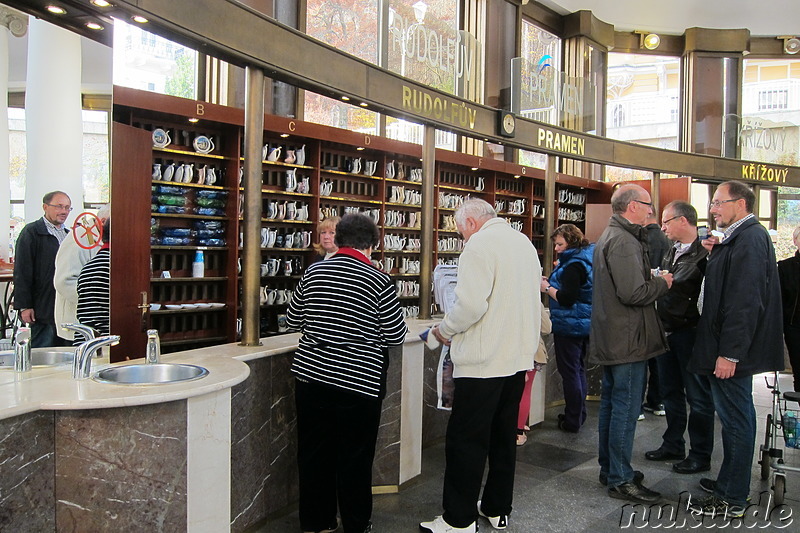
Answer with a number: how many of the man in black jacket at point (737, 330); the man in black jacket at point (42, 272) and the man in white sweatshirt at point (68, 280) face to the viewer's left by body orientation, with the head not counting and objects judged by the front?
1

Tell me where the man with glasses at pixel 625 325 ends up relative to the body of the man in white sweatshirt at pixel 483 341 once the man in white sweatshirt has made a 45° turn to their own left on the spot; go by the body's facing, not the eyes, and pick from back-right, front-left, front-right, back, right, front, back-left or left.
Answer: back-right

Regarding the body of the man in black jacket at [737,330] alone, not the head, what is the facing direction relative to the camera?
to the viewer's left

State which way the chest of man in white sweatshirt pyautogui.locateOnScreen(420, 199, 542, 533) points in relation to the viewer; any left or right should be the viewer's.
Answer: facing away from the viewer and to the left of the viewer

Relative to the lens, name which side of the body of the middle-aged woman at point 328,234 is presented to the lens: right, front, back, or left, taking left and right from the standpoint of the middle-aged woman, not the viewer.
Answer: front

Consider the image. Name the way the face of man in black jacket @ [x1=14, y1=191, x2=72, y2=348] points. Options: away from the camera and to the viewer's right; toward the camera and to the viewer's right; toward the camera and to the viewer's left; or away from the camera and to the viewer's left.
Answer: toward the camera and to the viewer's right

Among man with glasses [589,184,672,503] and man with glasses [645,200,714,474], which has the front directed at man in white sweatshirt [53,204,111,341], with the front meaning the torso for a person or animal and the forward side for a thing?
man with glasses [645,200,714,474]

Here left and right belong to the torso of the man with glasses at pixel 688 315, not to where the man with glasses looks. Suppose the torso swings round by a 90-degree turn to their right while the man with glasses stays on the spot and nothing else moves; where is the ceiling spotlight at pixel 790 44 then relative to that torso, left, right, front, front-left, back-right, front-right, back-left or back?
front-right

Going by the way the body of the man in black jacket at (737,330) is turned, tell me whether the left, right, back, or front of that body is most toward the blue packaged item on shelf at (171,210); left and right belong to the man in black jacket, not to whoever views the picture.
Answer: front

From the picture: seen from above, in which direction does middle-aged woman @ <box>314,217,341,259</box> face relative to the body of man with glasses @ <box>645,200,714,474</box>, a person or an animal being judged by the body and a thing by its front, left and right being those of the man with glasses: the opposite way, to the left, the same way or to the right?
to the left

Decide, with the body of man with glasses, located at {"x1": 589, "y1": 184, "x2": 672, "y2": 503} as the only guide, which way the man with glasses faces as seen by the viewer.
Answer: to the viewer's right

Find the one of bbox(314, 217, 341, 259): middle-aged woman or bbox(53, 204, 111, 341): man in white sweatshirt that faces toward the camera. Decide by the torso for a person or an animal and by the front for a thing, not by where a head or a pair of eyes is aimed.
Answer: the middle-aged woman

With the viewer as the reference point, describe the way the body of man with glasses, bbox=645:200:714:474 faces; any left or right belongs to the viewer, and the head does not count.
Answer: facing the viewer and to the left of the viewer

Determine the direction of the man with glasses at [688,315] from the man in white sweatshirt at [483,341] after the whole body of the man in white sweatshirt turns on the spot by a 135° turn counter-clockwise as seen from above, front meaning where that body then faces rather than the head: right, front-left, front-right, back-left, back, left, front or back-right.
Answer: back-left

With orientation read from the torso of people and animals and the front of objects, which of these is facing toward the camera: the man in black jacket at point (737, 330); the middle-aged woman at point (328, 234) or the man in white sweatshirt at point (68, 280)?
the middle-aged woman
